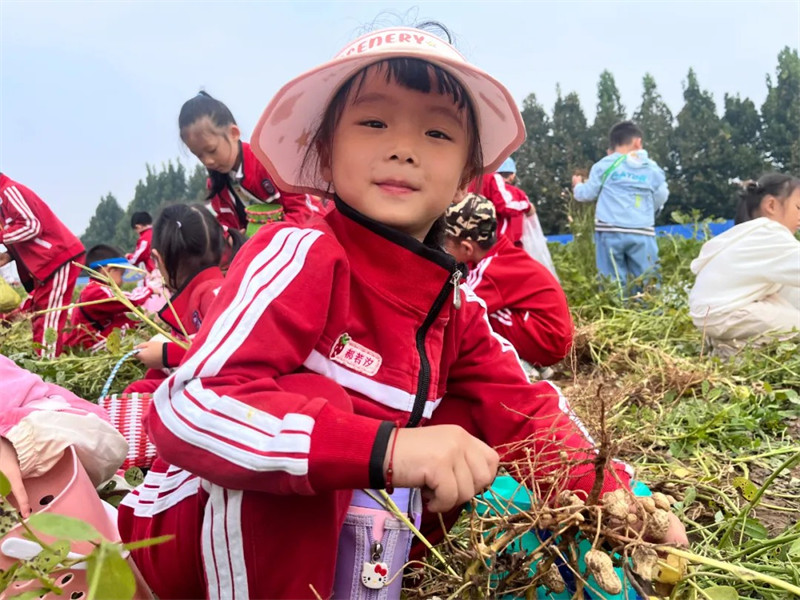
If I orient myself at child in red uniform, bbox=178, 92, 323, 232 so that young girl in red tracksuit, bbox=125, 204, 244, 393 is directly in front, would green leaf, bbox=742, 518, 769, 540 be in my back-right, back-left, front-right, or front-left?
front-left

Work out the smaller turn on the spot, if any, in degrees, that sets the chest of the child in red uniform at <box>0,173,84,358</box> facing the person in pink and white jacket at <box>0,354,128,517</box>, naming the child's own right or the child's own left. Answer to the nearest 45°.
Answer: approximately 90° to the child's own left

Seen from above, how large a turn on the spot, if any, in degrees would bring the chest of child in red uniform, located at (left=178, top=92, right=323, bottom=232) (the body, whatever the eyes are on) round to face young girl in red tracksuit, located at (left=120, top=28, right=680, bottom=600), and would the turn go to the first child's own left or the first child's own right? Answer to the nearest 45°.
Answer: approximately 45° to the first child's own left

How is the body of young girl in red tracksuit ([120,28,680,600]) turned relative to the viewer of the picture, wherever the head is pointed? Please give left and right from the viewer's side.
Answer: facing the viewer and to the right of the viewer

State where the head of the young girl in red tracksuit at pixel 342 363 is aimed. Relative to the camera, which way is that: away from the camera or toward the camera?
toward the camera

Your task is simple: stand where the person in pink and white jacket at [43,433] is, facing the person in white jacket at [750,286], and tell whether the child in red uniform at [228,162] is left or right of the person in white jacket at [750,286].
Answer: left
